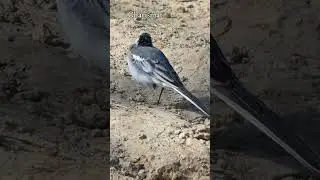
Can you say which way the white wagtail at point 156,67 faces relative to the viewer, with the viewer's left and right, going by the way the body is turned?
facing away from the viewer and to the left of the viewer
